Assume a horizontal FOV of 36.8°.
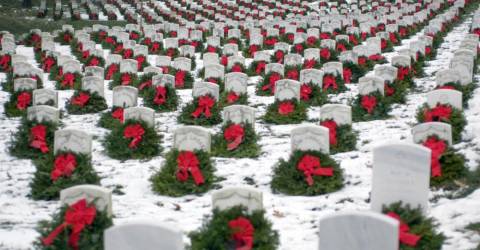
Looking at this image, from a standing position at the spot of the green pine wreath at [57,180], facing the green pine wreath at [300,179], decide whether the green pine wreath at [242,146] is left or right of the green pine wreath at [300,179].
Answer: left

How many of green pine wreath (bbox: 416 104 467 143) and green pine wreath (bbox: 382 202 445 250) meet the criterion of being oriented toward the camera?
2

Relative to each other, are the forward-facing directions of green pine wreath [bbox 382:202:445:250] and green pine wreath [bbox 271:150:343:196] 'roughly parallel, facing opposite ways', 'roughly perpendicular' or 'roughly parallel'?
roughly parallel

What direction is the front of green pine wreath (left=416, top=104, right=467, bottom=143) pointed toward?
toward the camera

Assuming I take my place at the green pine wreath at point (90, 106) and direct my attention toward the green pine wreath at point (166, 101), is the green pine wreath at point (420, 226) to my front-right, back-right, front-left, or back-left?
front-right

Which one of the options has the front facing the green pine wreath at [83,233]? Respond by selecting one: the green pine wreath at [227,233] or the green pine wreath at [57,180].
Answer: the green pine wreath at [57,180]

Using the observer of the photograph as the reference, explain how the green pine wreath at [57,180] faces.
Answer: facing the viewer

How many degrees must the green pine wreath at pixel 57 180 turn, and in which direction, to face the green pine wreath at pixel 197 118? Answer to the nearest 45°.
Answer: approximately 135° to its left

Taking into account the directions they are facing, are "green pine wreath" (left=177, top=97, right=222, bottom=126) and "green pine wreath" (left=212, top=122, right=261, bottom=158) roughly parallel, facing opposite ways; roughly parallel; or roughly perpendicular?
roughly parallel

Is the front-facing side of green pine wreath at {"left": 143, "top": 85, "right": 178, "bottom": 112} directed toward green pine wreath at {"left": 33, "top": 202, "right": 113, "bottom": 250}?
yes

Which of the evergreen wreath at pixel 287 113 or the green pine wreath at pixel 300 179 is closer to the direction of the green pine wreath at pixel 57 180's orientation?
the green pine wreath

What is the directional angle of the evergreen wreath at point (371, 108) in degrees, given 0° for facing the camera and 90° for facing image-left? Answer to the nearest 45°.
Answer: approximately 0°

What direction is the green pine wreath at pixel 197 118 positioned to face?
toward the camera

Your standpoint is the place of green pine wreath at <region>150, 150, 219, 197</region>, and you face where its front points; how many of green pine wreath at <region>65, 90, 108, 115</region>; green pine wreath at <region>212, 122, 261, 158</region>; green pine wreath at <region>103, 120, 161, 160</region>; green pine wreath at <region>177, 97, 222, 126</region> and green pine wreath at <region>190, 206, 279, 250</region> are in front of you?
1

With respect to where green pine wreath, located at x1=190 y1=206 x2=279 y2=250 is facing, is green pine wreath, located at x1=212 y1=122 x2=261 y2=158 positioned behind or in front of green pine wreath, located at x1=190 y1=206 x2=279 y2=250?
behind

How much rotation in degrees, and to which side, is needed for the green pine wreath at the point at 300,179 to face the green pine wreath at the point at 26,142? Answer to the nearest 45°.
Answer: approximately 90° to its right

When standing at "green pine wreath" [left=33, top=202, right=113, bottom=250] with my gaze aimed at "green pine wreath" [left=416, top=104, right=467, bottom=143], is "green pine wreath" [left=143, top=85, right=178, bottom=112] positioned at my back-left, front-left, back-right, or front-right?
front-left

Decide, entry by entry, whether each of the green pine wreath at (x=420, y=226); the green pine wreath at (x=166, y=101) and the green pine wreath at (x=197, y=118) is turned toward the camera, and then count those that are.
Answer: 3

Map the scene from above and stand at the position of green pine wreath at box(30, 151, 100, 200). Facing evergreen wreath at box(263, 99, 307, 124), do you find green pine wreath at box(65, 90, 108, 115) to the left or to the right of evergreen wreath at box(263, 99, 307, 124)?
left

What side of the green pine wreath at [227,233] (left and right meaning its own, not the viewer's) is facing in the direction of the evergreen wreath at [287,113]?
back

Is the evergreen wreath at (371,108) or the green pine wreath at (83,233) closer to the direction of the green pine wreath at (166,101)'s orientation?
the green pine wreath

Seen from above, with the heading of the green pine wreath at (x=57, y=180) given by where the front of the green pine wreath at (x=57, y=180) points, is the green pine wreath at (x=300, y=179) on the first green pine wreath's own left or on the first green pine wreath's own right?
on the first green pine wreath's own left
